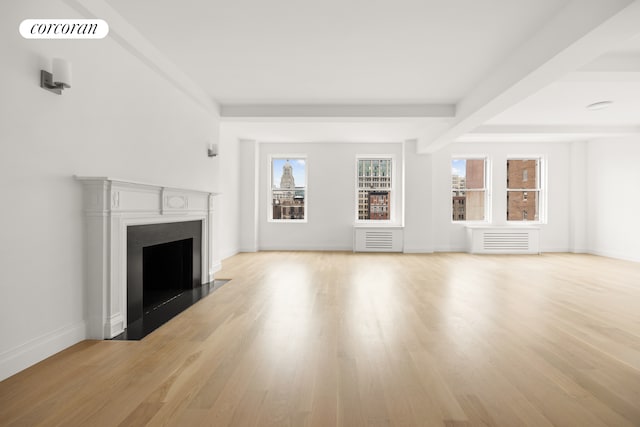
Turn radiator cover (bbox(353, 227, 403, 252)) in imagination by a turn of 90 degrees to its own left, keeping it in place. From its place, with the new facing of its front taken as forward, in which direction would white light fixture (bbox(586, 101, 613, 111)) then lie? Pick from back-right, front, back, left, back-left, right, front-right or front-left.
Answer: front-right

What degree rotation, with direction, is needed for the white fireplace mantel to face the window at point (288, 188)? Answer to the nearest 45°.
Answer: approximately 90° to its left

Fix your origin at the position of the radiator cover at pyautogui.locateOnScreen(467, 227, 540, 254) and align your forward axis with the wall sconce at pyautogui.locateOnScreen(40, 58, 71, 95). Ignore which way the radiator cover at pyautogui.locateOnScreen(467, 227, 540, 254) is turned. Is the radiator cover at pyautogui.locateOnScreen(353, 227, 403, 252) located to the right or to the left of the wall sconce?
right

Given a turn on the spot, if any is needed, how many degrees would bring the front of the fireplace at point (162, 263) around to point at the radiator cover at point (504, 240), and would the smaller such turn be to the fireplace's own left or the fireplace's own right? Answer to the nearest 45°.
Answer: approximately 45° to the fireplace's own left

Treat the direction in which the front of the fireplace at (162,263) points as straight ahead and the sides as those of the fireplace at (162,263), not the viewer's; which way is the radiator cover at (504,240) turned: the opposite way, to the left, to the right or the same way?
to the right

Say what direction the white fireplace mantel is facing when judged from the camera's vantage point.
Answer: facing the viewer and to the right of the viewer

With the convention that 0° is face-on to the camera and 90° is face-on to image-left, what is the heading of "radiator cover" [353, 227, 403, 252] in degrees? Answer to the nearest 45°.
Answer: approximately 0°

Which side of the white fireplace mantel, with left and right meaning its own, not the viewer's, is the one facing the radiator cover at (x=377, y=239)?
left

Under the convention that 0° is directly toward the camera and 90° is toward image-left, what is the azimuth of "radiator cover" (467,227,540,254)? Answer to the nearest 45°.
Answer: approximately 0°

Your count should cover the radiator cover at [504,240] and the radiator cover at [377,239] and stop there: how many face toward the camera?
2

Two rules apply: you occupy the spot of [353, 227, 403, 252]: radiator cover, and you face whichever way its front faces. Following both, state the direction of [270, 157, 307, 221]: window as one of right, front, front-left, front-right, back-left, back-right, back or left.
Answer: right
